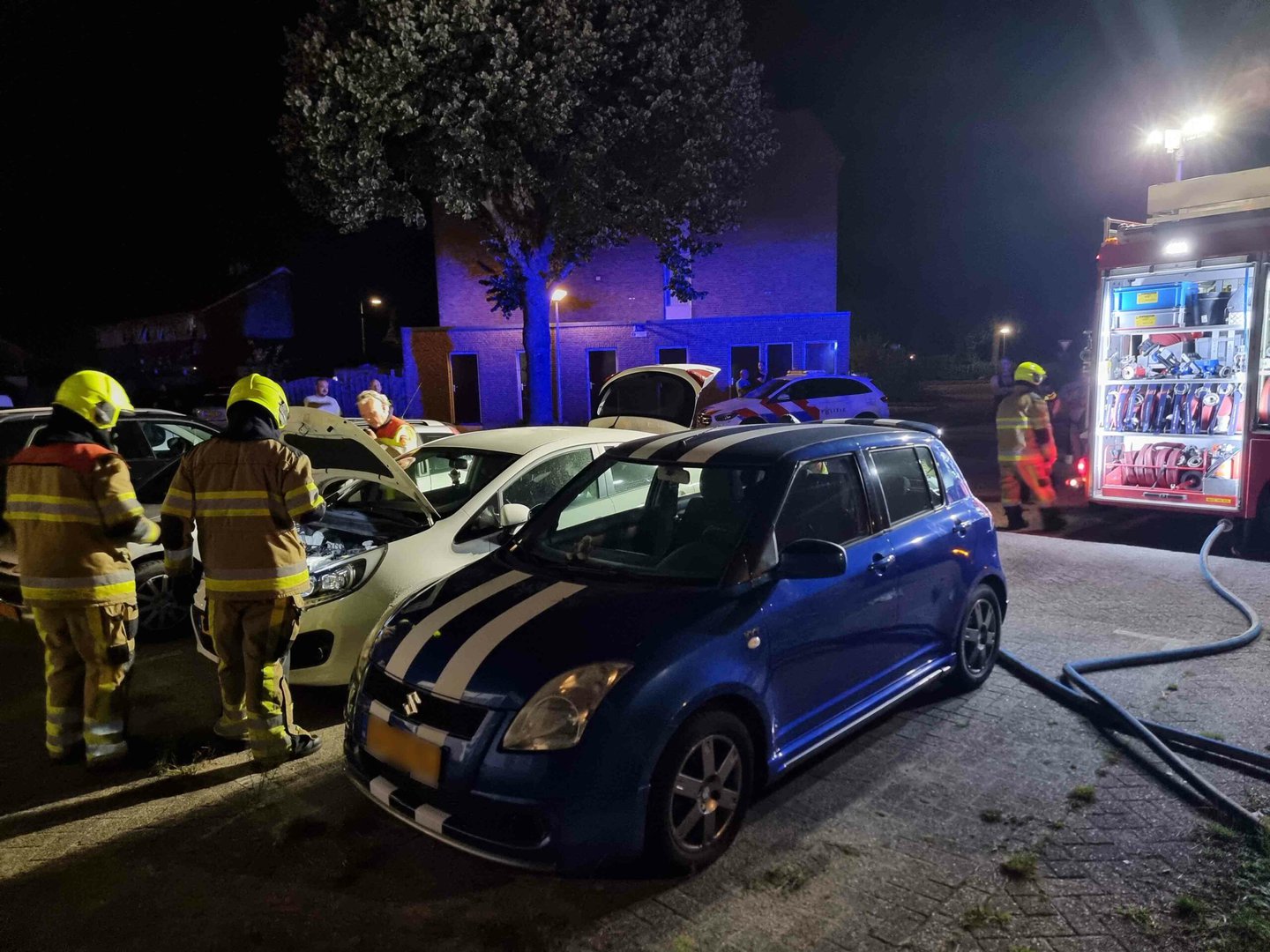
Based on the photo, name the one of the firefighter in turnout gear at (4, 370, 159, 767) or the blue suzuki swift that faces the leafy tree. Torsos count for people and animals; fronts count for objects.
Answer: the firefighter in turnout gear

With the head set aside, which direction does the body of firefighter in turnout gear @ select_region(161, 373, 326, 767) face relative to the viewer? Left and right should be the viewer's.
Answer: facing away from the viewer and to the right of the viewer

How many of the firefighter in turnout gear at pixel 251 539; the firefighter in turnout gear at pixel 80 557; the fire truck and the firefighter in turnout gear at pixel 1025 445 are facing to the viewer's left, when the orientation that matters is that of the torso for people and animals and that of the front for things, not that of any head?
0

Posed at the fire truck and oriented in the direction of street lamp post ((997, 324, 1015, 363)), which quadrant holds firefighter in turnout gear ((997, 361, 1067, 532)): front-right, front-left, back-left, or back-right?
front-left

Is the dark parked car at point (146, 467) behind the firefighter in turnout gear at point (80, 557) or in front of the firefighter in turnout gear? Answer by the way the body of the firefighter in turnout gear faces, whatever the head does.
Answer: in front

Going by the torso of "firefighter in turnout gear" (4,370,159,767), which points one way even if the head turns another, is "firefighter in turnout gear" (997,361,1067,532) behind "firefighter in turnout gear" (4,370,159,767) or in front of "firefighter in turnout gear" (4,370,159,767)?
in front

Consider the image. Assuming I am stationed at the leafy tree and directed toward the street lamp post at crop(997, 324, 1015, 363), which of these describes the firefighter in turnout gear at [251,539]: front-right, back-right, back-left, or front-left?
back-right

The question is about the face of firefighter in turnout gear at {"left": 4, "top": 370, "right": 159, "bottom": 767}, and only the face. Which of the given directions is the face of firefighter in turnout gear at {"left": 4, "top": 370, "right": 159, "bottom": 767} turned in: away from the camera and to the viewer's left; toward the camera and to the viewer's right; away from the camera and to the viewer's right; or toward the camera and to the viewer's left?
away from the camera and to the viewer's right

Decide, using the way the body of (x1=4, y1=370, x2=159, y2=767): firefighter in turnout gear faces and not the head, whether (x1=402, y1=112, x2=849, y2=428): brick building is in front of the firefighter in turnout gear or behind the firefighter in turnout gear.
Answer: in front

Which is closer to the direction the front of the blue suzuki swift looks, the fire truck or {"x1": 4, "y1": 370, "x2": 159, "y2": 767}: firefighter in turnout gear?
the firefighter in turnout gear
